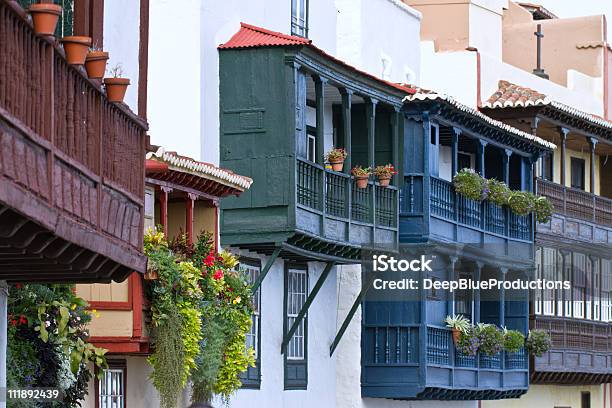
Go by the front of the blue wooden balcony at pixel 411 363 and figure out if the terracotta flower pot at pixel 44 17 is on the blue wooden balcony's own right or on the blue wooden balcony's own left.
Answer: on the blue wooden balcony's own right

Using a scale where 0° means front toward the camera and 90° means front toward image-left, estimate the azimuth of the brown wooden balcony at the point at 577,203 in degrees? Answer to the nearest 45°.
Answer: approximately 315°

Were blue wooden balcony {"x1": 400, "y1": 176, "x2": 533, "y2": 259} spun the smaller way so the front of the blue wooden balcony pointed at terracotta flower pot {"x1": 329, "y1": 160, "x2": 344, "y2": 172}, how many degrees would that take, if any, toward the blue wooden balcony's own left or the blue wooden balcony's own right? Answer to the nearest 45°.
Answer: approximately 45° to the blue wooden balcony's own right

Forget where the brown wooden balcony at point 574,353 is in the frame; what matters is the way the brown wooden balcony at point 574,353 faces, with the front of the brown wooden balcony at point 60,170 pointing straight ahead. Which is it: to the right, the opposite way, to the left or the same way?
the same way

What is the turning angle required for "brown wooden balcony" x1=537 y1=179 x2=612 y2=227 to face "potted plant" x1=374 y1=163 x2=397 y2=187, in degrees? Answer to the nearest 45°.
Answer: approximately 45° to its right

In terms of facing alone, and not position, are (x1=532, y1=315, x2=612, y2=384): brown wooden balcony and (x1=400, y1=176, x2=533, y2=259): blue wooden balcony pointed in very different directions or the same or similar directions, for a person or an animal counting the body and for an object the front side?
same or similar directions

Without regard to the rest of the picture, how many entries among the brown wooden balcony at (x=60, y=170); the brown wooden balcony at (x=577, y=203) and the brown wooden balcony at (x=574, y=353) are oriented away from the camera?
0

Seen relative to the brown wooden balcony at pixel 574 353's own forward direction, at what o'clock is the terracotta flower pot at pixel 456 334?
The terracotta flower pot is roughly at 2 o'clock from the brown wooden balcony.

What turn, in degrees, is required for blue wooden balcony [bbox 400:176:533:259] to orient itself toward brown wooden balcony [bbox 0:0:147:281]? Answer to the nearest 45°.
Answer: approximately 45° to its right

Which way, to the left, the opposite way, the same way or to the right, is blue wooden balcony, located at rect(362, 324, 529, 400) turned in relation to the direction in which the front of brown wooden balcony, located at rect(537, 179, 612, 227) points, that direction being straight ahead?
the same way

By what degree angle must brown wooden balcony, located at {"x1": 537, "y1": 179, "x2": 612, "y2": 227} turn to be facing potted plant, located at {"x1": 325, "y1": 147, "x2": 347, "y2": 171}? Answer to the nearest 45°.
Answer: approximately 45° to its right

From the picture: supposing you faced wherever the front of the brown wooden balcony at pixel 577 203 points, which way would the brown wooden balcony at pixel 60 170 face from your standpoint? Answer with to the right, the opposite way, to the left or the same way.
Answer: the same way

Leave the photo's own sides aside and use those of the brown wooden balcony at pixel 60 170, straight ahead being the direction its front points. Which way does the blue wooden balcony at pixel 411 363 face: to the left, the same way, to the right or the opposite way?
the same way

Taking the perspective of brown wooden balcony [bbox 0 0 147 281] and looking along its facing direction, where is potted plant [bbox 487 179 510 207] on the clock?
The potted plant is roughly at 8 o'clock from the brown wooden balcony.

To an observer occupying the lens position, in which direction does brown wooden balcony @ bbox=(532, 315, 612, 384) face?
facing the viewer and to the right of the viewer

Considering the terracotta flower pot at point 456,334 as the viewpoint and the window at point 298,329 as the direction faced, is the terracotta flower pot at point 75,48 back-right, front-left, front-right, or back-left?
front-left

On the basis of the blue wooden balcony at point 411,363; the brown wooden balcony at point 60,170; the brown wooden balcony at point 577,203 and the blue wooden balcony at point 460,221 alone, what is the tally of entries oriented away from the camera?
0

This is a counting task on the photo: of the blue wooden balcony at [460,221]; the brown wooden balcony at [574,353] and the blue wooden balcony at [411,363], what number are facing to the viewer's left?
0
